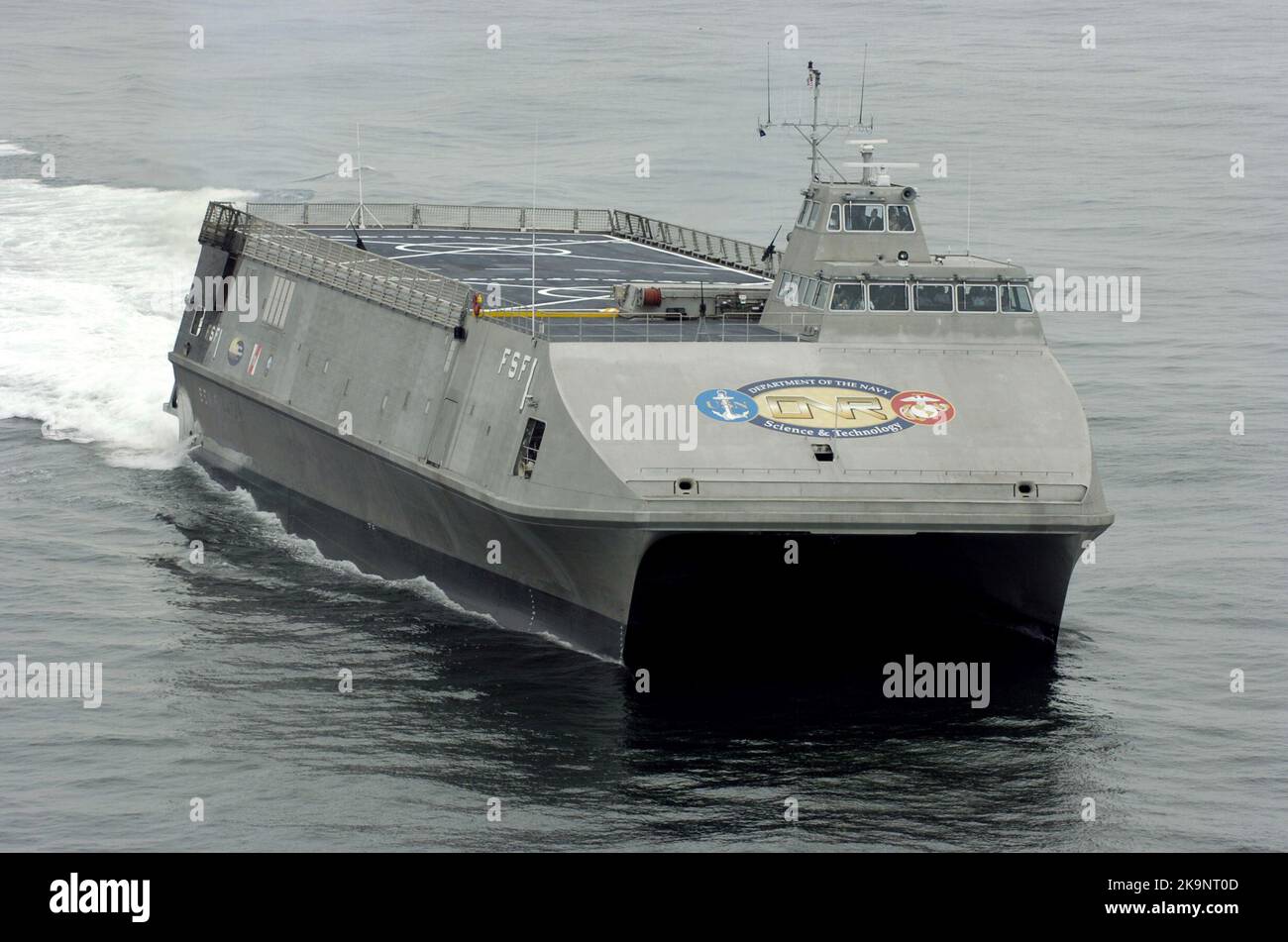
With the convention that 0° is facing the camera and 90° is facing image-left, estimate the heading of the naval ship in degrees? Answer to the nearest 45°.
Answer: approximately 315°
